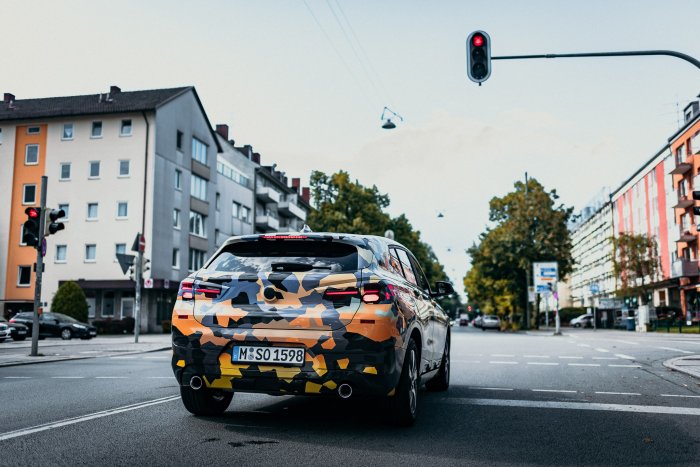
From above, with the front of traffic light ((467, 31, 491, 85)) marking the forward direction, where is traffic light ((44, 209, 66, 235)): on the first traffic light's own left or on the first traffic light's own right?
on the first traffic light's own right

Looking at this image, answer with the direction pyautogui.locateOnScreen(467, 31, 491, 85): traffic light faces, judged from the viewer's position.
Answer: facing the viewer

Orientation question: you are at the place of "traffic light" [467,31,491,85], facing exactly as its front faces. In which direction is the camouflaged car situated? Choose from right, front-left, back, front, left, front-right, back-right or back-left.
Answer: front

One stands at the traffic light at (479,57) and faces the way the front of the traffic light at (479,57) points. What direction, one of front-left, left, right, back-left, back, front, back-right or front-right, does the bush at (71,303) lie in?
back-right

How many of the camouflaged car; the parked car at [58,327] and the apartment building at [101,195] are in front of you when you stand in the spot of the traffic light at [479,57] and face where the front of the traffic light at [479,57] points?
1

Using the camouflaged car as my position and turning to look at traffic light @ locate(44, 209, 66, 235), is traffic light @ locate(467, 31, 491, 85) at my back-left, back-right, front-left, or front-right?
front-right

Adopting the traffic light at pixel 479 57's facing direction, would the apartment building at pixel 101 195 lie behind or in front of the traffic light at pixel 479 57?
behind
